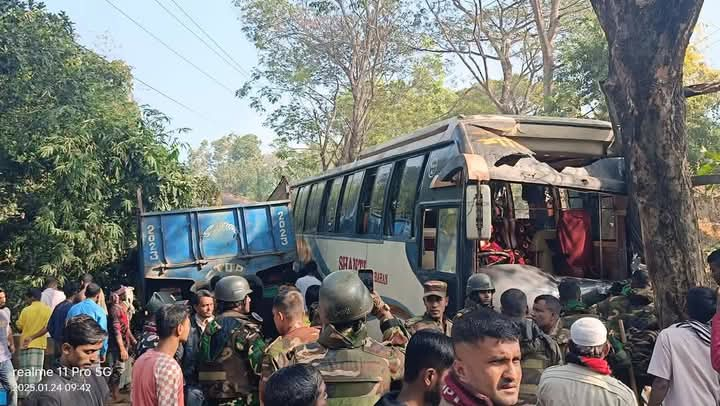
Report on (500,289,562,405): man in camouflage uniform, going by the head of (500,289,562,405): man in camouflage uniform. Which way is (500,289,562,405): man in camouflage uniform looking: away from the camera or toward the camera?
away from the camera

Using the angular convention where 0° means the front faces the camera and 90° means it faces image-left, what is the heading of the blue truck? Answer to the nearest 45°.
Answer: approximately 180°

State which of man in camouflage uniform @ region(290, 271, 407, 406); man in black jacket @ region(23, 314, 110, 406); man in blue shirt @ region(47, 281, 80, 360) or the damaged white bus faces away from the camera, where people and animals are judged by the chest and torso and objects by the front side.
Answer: the man in camouflage uniform

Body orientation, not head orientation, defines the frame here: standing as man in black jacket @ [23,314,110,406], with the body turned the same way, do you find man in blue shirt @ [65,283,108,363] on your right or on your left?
on your left

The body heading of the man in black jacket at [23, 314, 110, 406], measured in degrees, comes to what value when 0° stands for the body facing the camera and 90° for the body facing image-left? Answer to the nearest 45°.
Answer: approximately 315°

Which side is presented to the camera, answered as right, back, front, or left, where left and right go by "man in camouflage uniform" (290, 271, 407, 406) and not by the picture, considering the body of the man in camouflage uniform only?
back

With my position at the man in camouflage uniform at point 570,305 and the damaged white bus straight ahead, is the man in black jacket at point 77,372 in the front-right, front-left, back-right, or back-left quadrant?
back-left

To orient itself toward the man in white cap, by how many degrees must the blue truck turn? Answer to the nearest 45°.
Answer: approximately 180°

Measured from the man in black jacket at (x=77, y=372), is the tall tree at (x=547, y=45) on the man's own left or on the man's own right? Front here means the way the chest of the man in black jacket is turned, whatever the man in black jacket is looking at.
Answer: on the man's own left

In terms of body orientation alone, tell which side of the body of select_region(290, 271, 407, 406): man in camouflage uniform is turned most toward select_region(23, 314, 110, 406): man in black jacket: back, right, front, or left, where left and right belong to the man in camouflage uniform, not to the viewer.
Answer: left
